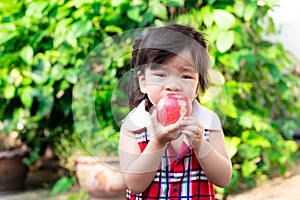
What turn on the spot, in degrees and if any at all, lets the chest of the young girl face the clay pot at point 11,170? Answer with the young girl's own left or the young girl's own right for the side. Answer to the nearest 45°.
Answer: approximately 135° to the young girl's own right

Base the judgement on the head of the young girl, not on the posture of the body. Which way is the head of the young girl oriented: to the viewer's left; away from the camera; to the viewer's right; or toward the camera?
toward the camera

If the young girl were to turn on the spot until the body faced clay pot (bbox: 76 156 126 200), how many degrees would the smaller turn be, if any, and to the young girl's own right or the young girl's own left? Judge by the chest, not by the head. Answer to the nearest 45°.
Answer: approximately 180°

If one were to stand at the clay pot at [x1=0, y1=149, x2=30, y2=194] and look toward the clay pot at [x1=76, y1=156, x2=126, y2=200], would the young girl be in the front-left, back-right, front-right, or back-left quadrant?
front-right

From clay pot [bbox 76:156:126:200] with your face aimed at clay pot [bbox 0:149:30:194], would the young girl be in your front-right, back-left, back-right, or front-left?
back-left

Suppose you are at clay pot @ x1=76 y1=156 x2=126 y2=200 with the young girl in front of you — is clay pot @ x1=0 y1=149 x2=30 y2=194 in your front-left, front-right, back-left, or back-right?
back-right
